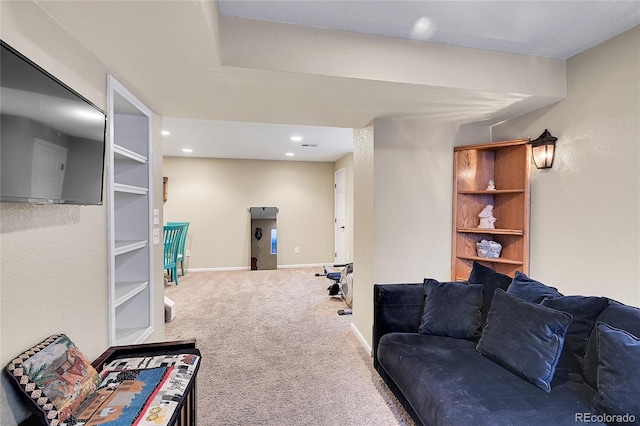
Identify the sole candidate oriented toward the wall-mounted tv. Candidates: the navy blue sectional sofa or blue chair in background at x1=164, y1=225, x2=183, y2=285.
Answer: the navy blue sectional sofa

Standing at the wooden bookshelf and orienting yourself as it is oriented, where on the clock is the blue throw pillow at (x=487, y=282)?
The blue throw pillow is roughly at 12 o'clock from the wooden bookshelf.

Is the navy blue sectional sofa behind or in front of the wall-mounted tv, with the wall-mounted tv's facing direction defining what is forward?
in front

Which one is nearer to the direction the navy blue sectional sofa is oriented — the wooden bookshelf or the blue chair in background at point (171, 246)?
the blue chair in background

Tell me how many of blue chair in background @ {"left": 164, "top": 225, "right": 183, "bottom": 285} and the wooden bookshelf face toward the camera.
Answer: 1

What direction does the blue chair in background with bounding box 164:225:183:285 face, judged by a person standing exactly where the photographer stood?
facing away from the viewer and to the left of the viewer

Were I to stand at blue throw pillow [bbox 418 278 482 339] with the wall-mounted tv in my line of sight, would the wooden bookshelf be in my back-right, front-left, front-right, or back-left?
back-right

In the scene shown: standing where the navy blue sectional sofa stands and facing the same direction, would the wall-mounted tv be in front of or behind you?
in front

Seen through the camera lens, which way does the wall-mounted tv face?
facing the viewer and to the right of the viewer

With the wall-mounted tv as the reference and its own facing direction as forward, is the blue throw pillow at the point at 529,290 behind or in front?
in front

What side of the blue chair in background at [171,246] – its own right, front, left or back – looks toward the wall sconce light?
back
